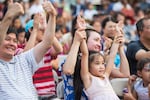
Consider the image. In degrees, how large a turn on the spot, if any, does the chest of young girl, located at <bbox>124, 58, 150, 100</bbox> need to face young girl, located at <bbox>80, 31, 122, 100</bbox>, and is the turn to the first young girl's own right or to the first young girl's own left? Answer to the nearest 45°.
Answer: approximately 90° to the first young girl's own right

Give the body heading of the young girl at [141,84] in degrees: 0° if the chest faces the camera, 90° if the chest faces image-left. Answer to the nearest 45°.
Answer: approximately 315°

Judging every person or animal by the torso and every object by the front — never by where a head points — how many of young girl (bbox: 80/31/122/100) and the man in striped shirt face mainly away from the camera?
0

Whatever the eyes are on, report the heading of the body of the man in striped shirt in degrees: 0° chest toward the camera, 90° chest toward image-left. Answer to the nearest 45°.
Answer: approximately 315°

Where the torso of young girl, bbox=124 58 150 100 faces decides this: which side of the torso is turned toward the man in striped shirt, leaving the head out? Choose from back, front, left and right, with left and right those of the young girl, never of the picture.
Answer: right

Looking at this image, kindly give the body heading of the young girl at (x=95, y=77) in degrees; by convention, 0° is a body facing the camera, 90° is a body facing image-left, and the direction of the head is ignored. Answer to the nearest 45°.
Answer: approximately 315°

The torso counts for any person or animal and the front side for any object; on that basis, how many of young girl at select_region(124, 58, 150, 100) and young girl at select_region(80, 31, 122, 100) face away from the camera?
0
